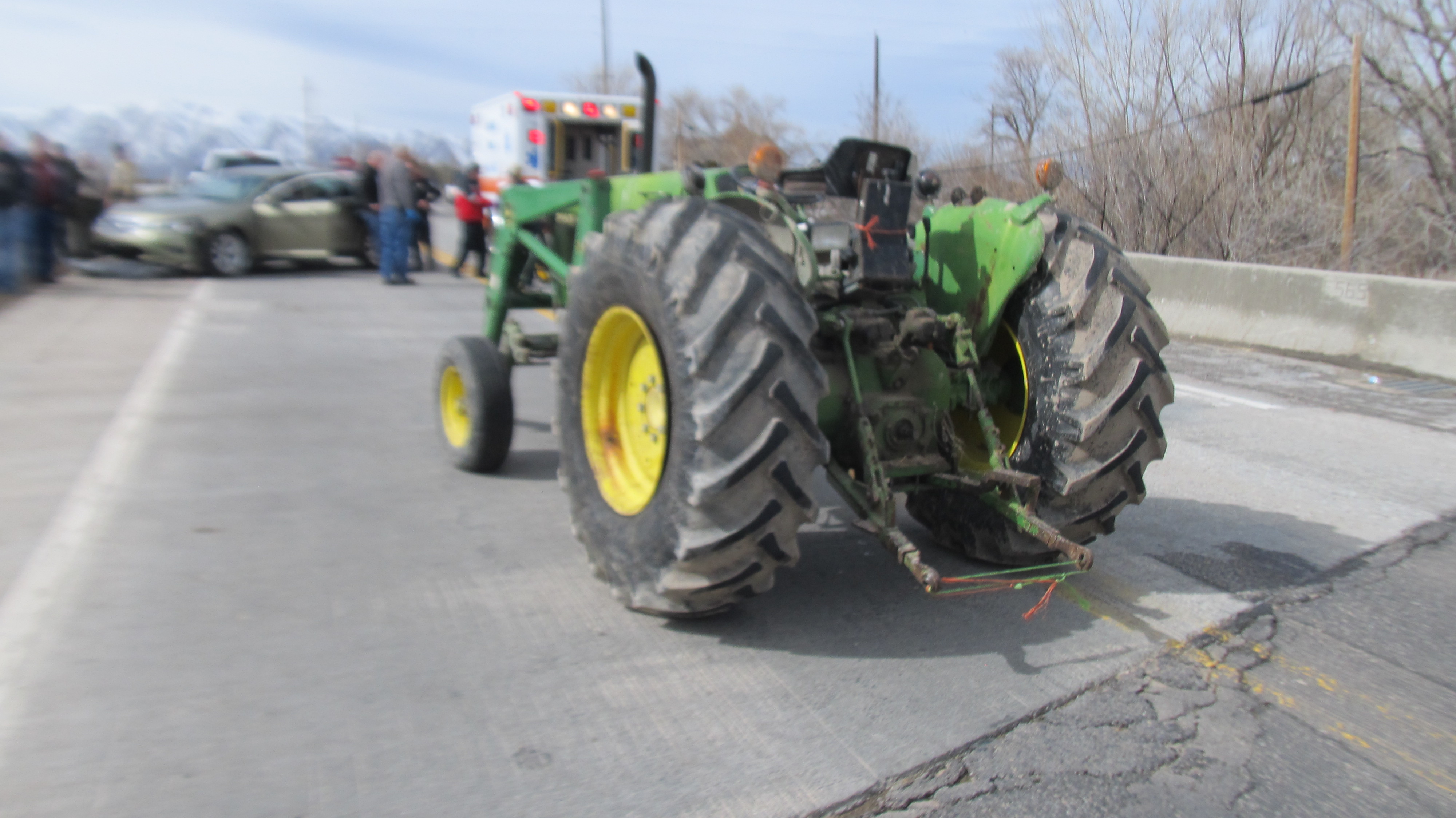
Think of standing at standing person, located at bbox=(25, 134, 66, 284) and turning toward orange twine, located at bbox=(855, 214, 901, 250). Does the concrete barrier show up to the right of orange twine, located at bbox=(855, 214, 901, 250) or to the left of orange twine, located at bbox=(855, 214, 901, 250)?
left

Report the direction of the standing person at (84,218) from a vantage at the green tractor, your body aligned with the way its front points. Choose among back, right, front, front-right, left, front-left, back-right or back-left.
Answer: front

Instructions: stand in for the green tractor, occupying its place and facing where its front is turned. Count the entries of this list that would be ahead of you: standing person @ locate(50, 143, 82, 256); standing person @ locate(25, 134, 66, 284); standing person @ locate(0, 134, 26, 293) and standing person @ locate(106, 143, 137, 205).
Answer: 4

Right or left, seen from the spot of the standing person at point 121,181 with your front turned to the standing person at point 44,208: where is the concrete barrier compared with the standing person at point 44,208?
left

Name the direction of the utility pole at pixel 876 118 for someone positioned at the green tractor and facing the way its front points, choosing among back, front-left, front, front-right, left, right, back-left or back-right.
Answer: front-right

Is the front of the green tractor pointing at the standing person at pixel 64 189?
yes

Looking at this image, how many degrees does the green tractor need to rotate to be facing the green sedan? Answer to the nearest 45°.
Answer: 0° — it already faces it

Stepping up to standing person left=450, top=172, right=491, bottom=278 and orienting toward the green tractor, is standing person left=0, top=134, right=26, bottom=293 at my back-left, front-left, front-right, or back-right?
front-right

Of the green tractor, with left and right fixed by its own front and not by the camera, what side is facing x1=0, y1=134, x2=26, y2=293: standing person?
front

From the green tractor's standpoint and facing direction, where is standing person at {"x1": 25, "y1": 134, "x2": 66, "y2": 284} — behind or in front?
in front

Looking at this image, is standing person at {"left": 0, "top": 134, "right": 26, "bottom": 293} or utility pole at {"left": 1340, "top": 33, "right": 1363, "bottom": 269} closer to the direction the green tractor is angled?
the standing person

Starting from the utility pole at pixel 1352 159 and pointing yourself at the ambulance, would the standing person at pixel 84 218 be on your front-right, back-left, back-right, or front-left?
front-left

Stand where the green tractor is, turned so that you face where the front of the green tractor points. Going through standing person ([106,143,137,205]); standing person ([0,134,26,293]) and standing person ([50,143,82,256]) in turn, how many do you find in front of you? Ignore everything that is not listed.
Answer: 3

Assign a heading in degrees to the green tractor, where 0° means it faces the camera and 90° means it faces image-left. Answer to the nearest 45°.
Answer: approximately 135°

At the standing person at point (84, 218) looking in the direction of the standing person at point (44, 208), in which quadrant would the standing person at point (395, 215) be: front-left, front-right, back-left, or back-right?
front-left

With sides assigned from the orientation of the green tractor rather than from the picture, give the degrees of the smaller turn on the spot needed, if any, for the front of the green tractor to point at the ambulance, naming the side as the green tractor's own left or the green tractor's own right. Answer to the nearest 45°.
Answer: approximately 45° to the green tractor's own right

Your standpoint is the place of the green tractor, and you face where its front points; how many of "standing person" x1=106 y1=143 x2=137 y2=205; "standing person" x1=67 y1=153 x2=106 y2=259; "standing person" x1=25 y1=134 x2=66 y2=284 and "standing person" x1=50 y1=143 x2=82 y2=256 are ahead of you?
4

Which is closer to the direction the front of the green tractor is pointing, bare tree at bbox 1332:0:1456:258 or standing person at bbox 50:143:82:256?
the standing person
